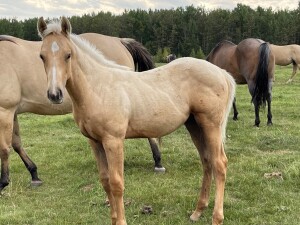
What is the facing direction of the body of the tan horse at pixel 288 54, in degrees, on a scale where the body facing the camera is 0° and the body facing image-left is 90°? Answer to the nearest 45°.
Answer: approximately 90°

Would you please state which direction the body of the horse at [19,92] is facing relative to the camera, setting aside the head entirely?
to the viewer's left

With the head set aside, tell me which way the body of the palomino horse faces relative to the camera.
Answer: to the viewer's left

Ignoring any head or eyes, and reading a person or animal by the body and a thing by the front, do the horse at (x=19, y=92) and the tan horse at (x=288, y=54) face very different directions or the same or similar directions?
same or similar directions

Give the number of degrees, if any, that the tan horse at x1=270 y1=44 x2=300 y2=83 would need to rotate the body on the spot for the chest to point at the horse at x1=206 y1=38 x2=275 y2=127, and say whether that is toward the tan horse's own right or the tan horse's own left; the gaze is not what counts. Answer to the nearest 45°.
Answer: approximately 90° to the tan horse's own left

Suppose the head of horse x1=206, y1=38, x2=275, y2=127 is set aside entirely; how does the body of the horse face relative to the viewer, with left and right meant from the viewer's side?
facing away from the viewer and to the left of the viewer

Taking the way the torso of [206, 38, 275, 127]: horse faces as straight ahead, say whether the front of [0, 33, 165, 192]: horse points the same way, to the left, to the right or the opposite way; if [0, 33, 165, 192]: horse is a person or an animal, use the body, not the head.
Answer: to the left

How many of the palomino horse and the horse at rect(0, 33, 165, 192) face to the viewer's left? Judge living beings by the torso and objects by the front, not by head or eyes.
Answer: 2

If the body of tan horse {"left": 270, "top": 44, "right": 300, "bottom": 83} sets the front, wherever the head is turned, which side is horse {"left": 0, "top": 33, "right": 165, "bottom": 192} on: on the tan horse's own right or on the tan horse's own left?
on the tan horse's own left
